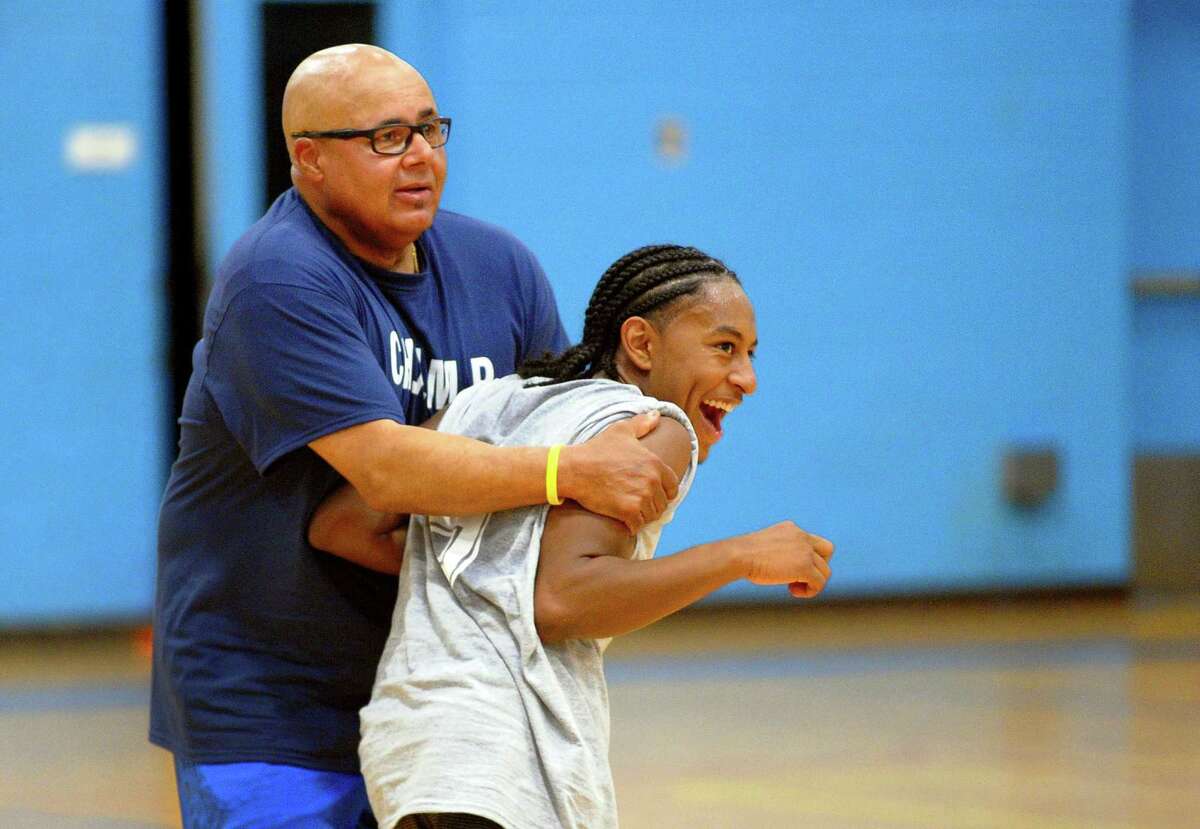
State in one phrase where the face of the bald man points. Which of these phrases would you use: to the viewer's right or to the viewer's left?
to the viewer's right

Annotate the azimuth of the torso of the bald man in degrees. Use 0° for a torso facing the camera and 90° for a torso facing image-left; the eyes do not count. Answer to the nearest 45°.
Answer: approximately 315°
